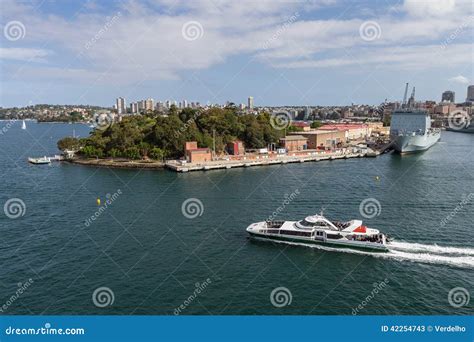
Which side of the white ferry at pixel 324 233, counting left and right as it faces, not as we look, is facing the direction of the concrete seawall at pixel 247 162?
right

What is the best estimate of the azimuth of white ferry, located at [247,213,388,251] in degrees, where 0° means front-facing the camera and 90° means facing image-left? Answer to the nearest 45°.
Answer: approximately 90°

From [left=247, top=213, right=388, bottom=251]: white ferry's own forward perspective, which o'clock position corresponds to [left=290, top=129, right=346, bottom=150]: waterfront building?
The waterfront building is roughly at 3 o'clock from the white ferry.

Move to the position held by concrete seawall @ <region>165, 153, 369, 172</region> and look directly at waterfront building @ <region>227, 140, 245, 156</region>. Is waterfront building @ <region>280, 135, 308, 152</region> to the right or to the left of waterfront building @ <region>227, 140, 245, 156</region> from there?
right

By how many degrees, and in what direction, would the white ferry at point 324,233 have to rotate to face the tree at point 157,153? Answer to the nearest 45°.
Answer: approximately 45° to its right

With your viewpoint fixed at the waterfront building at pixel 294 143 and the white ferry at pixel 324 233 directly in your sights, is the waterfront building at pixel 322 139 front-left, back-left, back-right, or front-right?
back-left

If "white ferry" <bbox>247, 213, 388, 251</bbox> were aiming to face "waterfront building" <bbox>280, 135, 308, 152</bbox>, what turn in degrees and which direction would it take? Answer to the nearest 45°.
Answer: approximately 90° to its right
